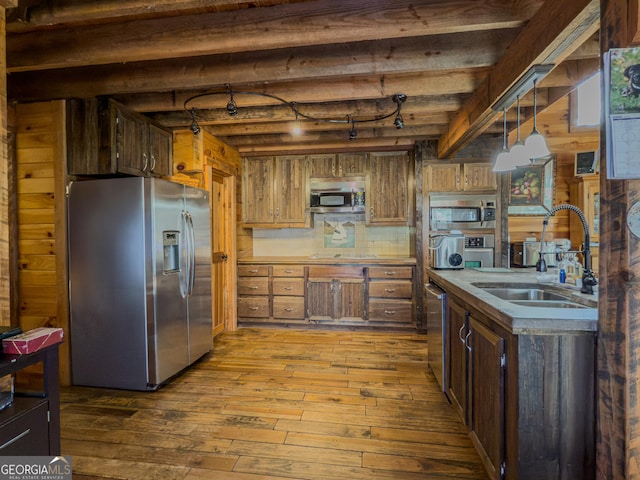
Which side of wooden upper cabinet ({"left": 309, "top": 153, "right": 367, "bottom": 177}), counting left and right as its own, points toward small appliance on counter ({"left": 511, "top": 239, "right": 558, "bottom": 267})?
left

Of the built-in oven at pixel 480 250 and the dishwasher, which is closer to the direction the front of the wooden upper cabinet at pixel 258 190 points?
the dishwasher
